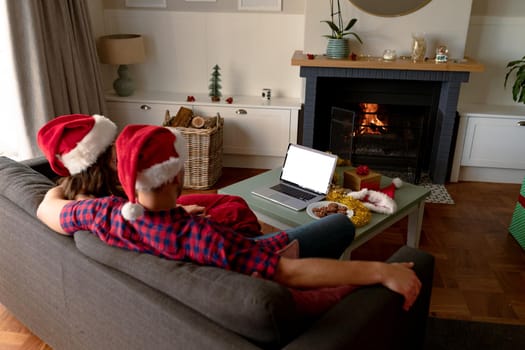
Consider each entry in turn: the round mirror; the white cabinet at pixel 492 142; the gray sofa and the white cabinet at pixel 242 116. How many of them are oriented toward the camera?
3

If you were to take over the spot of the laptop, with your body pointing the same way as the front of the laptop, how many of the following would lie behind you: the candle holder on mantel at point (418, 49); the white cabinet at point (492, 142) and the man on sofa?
2

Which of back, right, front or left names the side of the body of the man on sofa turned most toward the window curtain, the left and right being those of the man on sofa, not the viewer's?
left

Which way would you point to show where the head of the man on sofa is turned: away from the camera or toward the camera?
away from the camera

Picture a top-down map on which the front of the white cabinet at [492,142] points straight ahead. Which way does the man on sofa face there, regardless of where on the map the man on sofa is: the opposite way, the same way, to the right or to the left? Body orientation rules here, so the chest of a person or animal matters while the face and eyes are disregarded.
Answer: the opposite way

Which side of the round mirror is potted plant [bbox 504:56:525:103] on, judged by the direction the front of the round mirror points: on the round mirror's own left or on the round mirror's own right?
on the round mirror's own left

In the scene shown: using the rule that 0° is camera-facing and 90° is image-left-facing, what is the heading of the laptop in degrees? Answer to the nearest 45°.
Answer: approximately 45°

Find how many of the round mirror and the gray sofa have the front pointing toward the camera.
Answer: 1

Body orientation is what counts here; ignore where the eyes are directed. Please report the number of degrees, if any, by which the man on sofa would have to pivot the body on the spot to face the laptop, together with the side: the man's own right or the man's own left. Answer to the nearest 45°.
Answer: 0° — they already face it

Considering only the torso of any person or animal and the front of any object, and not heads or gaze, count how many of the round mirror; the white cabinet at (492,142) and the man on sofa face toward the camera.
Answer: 2

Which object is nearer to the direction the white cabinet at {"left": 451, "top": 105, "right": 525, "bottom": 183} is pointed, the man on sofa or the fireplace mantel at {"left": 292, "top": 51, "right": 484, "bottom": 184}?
the man on sofa
